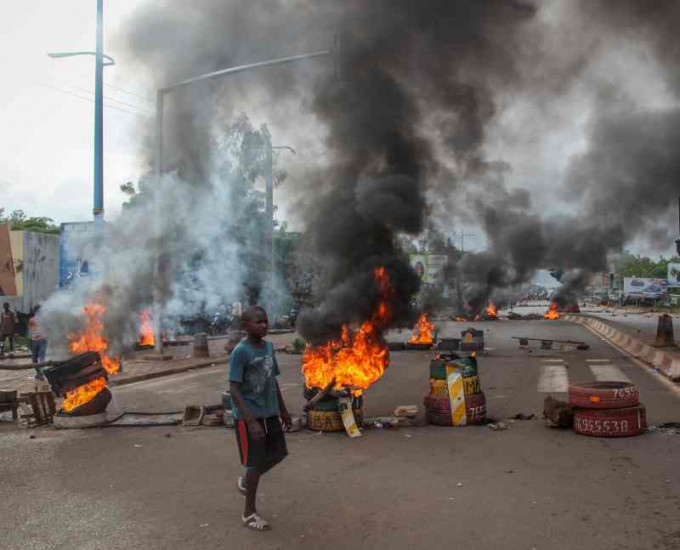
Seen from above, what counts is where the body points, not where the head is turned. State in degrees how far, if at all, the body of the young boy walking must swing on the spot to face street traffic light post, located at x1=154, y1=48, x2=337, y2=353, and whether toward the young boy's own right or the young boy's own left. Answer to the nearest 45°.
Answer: approximately 135° to the young boy's own left

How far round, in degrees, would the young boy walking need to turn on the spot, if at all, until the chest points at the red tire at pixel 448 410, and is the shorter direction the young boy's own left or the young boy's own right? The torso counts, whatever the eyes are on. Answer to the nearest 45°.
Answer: approximately 90° to the young boy's own left

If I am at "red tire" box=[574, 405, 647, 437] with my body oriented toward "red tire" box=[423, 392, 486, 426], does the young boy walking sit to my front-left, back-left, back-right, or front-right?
front-left

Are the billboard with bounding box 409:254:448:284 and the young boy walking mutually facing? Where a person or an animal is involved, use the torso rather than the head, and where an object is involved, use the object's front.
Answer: no

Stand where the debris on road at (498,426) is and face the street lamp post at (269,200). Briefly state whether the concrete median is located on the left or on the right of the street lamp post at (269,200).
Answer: right

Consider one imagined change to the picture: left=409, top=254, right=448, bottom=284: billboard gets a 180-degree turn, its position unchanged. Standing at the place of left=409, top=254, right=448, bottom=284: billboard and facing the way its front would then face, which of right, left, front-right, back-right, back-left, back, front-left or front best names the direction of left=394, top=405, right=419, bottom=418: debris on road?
back

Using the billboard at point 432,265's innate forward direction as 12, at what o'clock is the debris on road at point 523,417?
The debris on road is roughly at 12 o'clock from the billboard.

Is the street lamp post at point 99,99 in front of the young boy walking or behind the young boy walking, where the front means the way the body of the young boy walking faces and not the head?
behind

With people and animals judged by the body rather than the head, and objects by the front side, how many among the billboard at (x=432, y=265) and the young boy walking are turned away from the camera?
0

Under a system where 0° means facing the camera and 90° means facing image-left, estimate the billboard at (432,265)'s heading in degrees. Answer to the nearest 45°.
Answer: approximately 0°

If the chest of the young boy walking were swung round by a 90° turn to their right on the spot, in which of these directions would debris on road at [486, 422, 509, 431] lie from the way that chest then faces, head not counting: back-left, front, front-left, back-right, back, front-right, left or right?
back

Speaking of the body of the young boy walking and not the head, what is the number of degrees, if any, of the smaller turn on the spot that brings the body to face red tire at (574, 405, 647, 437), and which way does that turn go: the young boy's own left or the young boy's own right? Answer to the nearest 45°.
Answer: approximately 90° to the young boy's own left

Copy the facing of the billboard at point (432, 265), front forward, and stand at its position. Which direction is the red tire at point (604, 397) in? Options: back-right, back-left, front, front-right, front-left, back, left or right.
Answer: front

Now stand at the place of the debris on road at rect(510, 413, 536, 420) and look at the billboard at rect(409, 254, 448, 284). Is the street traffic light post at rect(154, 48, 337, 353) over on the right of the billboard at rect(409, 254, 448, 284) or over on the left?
left

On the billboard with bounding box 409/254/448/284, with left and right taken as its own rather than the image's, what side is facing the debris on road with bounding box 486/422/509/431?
front

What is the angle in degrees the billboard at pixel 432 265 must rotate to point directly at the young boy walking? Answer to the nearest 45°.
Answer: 0° — it already faces them

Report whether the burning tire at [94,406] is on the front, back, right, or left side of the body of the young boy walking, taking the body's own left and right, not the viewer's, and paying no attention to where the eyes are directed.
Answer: back

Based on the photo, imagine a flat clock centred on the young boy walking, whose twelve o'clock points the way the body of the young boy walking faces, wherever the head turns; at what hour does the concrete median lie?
The concrete median is roughly at 9 o'clock from the young boy walking.

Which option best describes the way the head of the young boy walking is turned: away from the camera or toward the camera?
toward the camera

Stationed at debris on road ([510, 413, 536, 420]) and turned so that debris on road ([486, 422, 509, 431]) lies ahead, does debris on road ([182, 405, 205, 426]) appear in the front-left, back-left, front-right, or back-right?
front-right

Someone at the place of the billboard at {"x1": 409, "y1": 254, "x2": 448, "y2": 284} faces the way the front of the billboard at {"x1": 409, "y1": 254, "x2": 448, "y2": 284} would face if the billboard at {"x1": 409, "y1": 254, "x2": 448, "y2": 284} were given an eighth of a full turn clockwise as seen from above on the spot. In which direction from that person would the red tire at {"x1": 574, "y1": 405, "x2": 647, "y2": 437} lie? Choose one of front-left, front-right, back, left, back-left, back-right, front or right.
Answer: front-left
